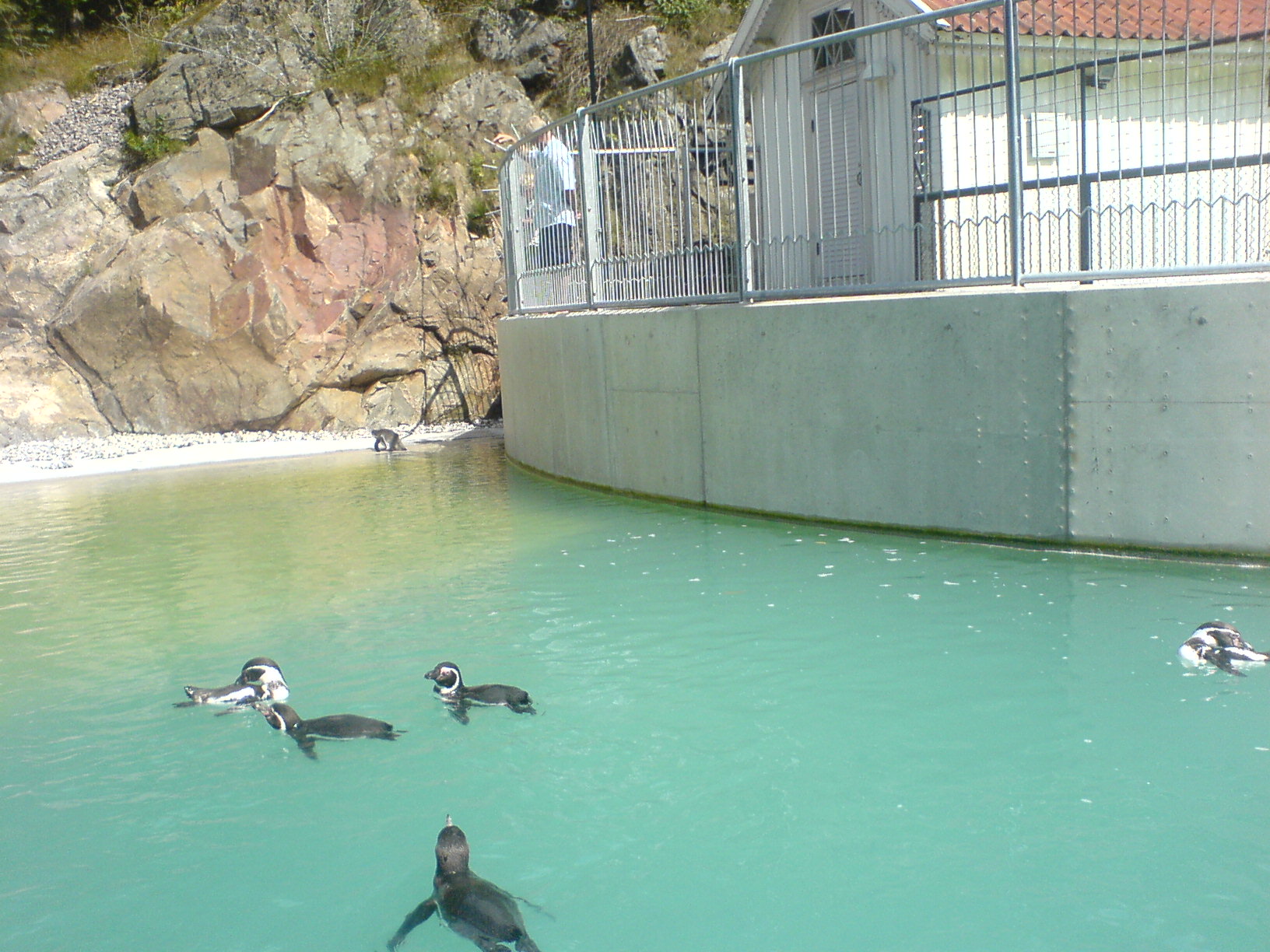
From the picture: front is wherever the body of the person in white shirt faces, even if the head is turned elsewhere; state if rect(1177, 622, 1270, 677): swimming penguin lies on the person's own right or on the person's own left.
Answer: on the person's own left

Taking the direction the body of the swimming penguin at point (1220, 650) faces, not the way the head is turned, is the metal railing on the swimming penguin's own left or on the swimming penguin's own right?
on the swimming penguin's own right

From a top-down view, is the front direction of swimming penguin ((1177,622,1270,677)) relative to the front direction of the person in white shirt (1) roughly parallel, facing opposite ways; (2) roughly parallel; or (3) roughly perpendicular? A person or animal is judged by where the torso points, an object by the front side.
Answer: roughly perpendicular

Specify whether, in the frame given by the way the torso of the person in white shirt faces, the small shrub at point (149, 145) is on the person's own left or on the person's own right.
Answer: on the person's own right

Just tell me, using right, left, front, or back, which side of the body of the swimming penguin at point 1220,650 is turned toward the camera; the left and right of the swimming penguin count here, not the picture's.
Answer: left

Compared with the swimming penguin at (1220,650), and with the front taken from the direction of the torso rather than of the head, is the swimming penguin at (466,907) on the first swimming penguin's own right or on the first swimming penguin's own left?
on the first swimming penguin's own left

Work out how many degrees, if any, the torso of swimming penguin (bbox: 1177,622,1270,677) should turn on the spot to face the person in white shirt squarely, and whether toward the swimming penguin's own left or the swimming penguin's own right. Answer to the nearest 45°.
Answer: approximately 45° to the swimming penguin's own right

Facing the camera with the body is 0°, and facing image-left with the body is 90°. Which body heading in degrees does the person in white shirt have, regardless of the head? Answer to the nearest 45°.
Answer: approximately 45°
